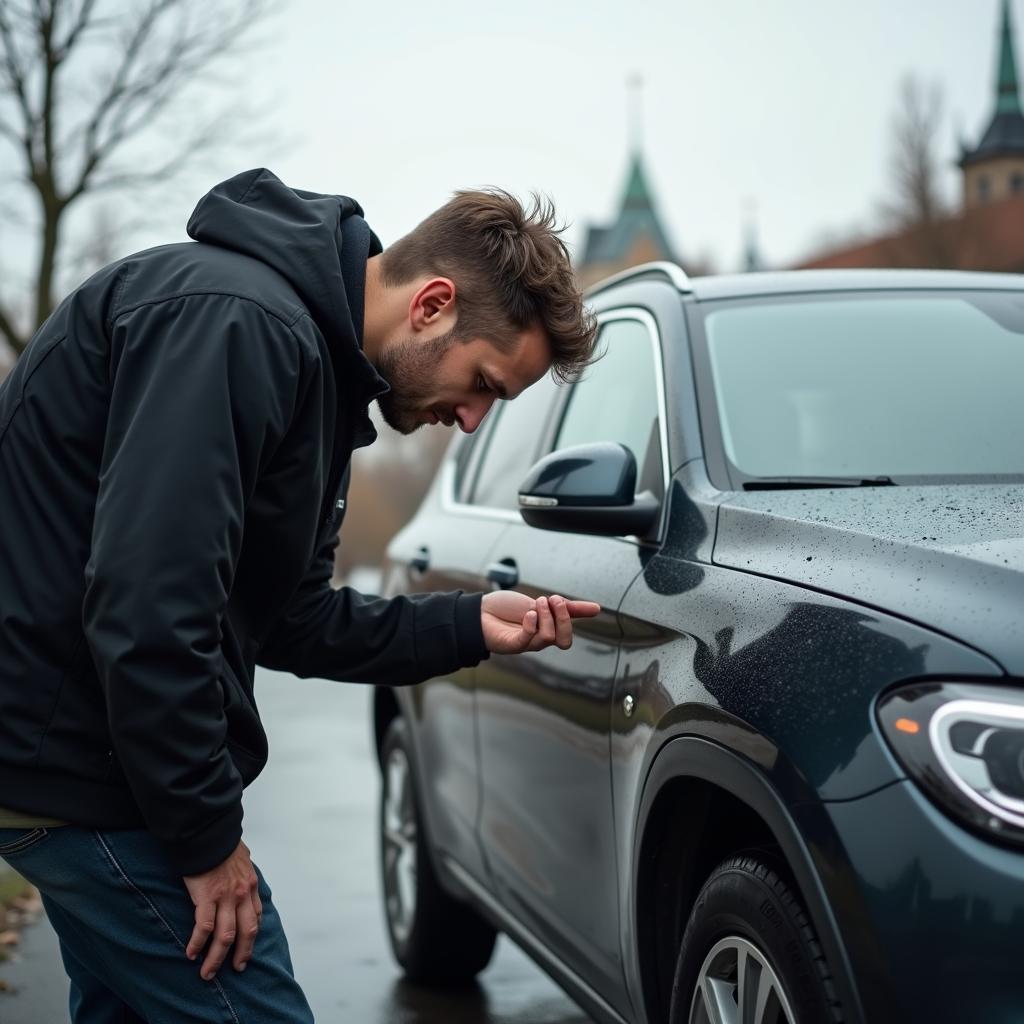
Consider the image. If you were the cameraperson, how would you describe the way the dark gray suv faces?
facing the viewer and to the right of the viewer

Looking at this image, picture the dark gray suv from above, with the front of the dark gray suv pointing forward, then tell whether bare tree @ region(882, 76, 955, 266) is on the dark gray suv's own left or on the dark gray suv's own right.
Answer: on the dark gray suv's own left
